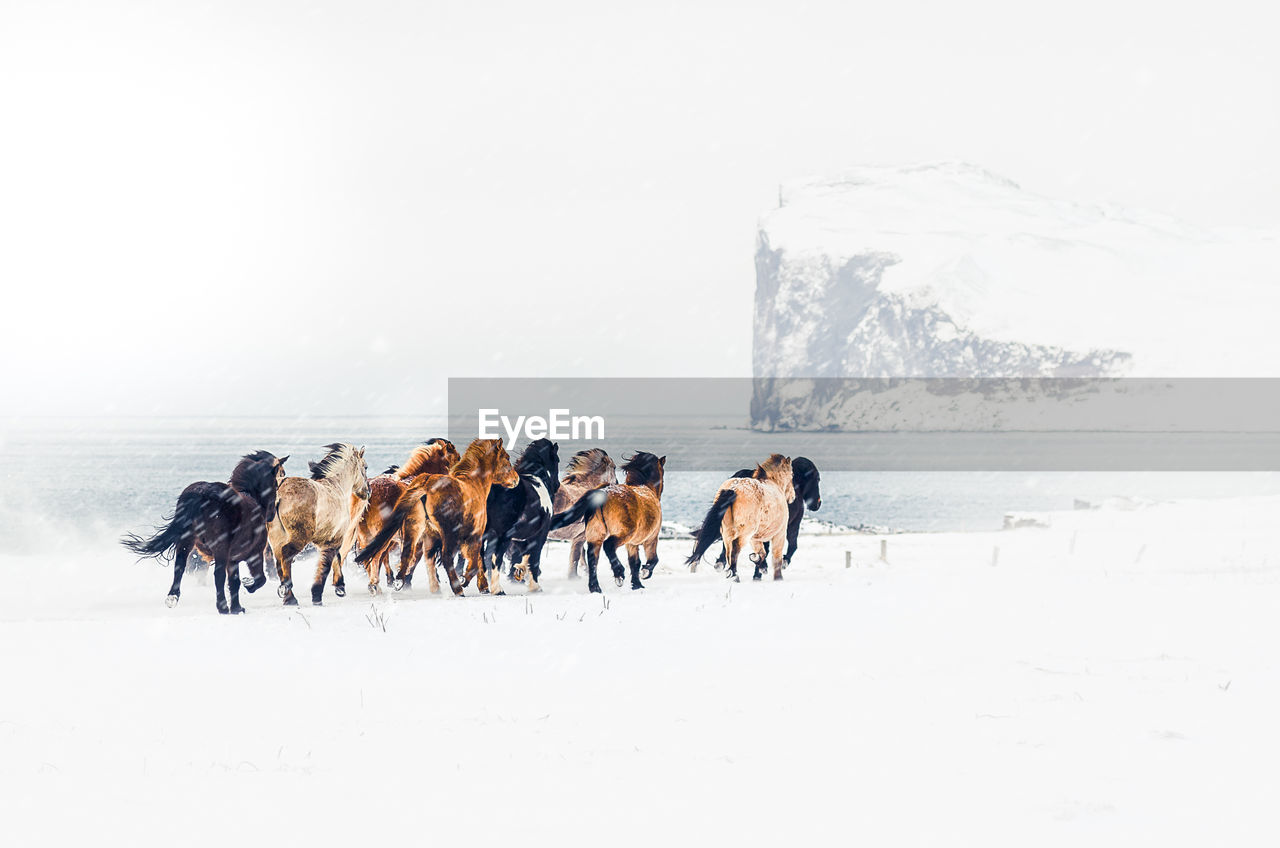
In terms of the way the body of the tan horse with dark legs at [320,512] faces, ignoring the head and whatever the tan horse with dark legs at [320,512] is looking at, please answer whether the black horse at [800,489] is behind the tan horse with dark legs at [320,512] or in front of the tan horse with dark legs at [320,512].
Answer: in front

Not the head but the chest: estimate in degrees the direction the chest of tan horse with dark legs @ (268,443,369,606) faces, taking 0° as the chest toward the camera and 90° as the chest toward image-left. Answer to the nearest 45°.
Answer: approximately 225°

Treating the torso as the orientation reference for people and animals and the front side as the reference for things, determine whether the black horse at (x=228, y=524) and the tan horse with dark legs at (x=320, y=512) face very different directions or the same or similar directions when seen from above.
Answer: same or similar directions

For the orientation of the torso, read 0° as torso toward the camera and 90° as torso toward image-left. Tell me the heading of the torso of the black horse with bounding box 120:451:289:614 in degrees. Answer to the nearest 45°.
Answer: approximately 225°

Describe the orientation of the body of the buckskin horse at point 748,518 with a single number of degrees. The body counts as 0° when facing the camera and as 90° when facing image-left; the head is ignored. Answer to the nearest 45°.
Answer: approximately 225°

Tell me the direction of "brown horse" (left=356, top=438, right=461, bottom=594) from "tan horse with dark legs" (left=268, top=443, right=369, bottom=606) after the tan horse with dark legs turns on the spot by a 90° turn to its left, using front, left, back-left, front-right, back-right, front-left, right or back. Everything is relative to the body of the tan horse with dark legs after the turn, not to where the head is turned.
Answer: right

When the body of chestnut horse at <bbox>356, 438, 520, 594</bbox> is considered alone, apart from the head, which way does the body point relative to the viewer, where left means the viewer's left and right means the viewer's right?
facing away from the viewer and to the right of the viewer

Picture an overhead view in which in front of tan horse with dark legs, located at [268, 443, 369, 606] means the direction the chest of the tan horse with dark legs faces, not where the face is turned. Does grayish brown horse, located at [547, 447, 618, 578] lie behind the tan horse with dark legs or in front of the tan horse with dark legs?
in front
